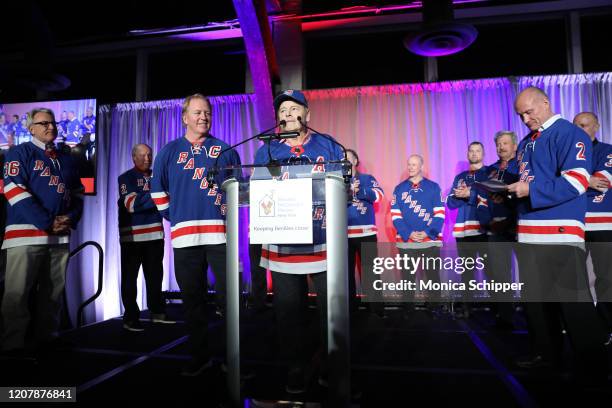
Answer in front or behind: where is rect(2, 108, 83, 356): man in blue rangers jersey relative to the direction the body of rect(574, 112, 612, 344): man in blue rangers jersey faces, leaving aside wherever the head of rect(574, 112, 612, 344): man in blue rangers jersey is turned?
in front

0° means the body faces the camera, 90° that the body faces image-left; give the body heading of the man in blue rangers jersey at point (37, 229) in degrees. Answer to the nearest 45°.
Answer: approximately 315°

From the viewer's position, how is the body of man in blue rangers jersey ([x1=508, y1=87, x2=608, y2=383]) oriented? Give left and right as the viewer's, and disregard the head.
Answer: facing the viewer and to the left of the viewer

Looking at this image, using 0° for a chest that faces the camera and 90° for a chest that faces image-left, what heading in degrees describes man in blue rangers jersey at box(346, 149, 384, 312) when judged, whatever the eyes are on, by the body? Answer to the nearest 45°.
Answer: approximately 45°

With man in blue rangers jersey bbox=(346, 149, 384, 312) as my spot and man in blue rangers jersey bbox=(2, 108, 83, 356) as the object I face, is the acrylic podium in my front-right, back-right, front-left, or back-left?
front-left

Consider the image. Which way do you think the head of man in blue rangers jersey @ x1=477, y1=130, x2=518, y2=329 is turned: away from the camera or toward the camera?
toward the camera

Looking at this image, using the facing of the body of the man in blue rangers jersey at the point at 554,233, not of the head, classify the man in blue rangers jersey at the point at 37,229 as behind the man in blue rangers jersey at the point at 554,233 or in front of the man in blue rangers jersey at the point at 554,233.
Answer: in front

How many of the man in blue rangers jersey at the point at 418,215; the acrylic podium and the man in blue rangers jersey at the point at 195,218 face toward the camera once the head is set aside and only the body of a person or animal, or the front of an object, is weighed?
3

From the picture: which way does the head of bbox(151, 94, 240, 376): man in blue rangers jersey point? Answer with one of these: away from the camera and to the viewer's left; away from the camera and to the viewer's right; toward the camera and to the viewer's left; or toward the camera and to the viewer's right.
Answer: toward the camera and to the viewer's right

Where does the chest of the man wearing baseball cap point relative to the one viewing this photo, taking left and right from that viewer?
facing the viewer

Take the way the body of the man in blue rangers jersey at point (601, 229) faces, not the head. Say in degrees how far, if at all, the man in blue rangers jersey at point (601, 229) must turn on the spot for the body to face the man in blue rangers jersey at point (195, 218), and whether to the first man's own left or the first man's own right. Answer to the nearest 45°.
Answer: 0° — they already face them

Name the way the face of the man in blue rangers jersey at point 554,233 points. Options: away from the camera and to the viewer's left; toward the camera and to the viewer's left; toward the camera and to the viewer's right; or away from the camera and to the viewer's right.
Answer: toward the camera and to the viewer's left

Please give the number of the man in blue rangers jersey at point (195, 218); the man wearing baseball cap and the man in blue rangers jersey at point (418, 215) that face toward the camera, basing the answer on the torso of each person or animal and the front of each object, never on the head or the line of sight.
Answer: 3
